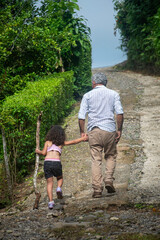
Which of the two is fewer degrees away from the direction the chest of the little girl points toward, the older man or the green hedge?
the green hedge

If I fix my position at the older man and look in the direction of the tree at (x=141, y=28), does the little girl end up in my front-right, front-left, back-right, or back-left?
back-left

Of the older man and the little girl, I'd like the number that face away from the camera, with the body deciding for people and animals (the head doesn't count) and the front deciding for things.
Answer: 2

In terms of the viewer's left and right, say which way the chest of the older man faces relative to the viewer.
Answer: facing away from the viewer

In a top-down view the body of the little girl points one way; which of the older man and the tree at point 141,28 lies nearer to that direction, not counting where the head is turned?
the tree

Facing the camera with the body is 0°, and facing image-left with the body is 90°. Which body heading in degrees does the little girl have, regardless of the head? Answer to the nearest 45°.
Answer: approximately 180°

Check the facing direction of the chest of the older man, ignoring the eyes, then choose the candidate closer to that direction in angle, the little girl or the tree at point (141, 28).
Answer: the tree

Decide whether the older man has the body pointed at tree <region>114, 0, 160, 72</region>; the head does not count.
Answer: yes

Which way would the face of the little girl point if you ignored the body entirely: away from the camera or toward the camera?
away from the camera

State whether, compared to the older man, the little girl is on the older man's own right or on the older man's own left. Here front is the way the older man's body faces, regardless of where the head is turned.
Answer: on the older man's own left
